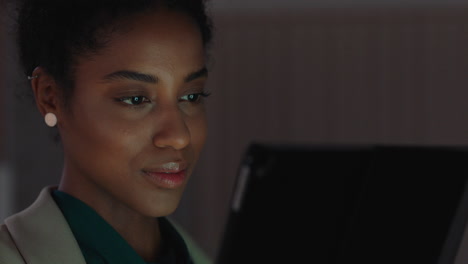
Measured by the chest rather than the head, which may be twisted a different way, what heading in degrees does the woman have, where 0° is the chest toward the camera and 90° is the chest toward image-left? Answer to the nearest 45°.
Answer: approximately 315°

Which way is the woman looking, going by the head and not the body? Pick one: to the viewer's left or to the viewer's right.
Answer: to the viewer's right
